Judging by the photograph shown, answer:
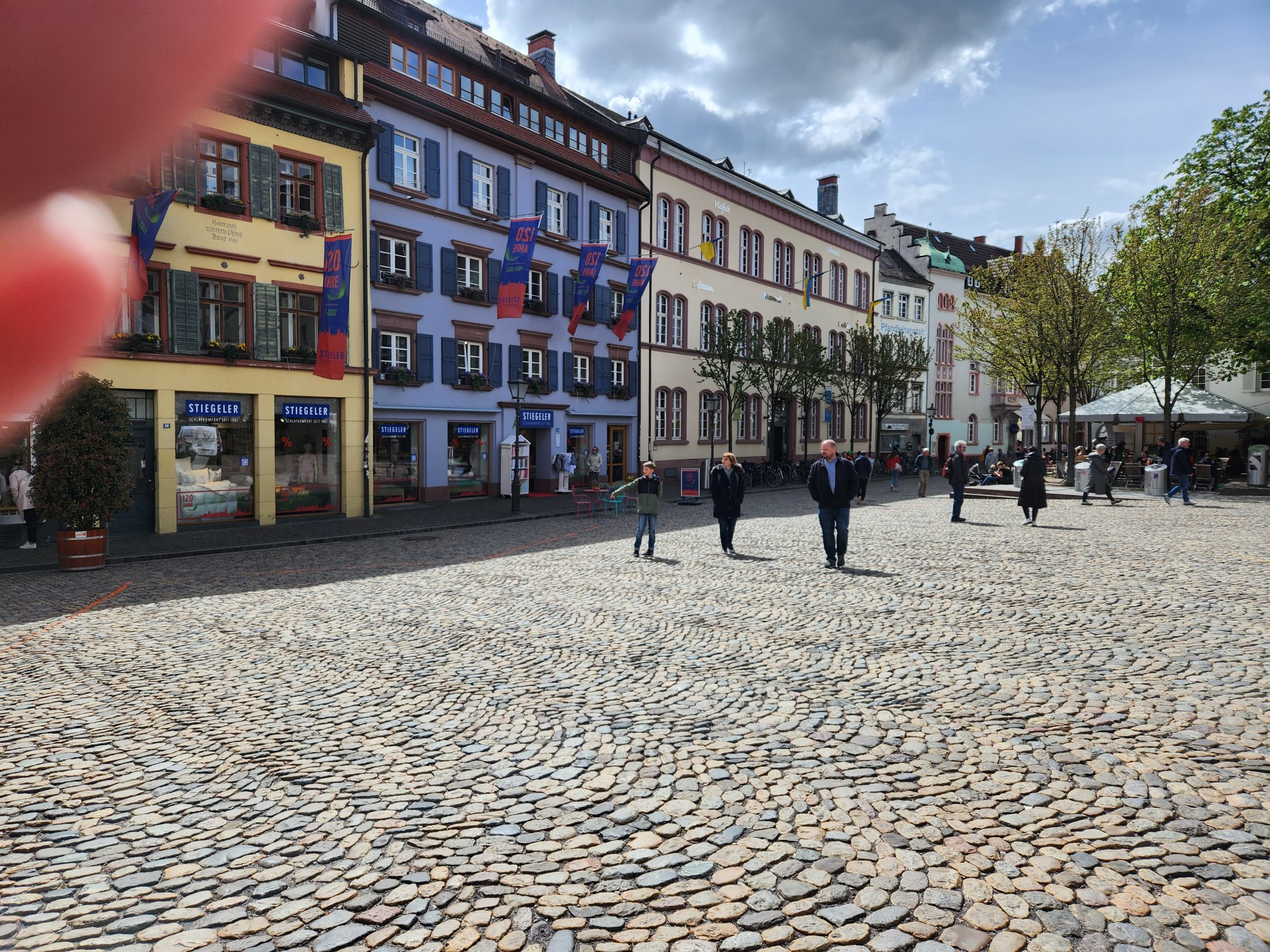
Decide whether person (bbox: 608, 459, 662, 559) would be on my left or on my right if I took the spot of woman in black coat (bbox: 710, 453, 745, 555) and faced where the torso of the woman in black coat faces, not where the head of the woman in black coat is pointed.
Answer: on my right

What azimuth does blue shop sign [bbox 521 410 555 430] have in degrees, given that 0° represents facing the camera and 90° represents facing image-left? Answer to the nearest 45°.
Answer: approximately 315°

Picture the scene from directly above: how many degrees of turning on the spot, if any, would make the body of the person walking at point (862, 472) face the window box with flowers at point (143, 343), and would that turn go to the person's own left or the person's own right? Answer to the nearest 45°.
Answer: approximately 135° to the person's own left

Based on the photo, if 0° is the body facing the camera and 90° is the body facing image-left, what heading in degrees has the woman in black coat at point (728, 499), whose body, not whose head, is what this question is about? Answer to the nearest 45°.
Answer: approximately 0°

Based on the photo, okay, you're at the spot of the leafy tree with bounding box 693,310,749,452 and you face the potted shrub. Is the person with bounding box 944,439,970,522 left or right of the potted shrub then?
left

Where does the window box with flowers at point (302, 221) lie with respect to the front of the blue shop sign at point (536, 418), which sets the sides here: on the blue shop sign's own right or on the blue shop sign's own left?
on the blue shop sign's own right

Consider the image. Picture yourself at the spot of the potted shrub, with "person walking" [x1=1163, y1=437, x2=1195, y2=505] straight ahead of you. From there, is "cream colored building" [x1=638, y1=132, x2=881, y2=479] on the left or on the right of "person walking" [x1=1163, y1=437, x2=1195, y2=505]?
left

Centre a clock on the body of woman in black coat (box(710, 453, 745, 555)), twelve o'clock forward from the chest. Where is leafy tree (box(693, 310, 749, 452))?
The leafy tree is roughly at 6 o'clock from the woman in black coat.

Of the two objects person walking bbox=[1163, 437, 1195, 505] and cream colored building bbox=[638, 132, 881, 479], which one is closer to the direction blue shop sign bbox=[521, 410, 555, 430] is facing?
the person walking

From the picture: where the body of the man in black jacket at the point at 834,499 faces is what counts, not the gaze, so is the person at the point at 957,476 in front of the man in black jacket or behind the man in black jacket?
behind

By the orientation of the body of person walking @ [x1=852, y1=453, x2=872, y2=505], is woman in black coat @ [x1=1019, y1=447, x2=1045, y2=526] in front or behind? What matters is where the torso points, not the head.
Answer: behind

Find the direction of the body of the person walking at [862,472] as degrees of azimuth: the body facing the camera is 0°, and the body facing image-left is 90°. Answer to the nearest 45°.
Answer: approximately 180°

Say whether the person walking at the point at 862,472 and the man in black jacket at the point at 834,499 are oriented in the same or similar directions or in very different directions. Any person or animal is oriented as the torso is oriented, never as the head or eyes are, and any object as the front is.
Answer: very different directions

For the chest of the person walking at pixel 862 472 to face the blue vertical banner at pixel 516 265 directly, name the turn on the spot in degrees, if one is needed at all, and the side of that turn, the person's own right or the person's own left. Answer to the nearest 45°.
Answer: approximately 135° to the person's own left
